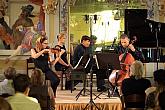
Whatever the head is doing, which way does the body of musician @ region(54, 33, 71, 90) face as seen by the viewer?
to the viewer's right

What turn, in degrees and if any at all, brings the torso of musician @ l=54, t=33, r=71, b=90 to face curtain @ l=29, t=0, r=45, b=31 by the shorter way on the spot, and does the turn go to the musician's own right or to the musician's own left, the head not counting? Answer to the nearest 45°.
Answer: approximately 90° to the musician's own left

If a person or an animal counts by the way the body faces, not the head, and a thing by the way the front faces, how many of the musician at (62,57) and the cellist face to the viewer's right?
1

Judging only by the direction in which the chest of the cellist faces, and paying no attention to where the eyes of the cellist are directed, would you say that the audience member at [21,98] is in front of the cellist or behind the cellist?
in front

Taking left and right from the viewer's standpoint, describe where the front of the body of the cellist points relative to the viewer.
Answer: facing the viewer and to the left of the viewer
